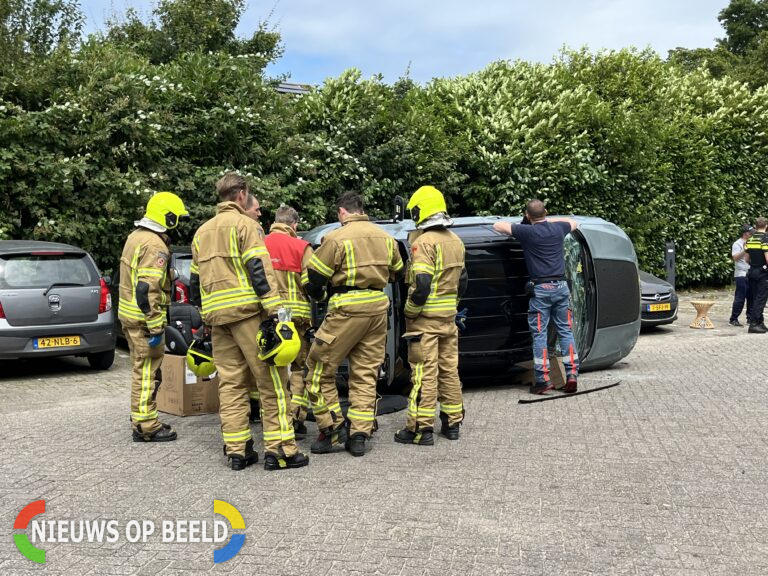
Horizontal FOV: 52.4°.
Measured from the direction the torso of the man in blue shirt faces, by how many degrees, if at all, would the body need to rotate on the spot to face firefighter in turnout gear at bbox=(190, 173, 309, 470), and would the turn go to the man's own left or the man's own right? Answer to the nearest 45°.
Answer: approximately 135° to the man's own left

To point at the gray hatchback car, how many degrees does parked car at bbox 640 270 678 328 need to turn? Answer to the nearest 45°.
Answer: approximately 90° to its right

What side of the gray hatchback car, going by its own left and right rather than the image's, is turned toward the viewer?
back

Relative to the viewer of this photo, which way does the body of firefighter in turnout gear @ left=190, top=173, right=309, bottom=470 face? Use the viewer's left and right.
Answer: facing away from the viewer and to the right of the viewer

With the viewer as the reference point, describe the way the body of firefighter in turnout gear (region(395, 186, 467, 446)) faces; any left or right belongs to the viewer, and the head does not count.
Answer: facing away from the viewer and to the left of the viewer

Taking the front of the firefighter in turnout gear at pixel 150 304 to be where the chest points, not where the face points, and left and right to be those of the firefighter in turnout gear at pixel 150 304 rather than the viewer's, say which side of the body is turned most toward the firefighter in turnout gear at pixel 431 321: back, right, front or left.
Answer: front

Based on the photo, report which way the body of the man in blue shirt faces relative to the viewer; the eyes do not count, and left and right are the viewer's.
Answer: facing away from the viewer

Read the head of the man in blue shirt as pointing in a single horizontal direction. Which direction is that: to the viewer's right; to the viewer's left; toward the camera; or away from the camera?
away from the camera

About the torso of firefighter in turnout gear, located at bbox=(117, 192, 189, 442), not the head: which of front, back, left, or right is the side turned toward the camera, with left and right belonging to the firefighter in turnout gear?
right
